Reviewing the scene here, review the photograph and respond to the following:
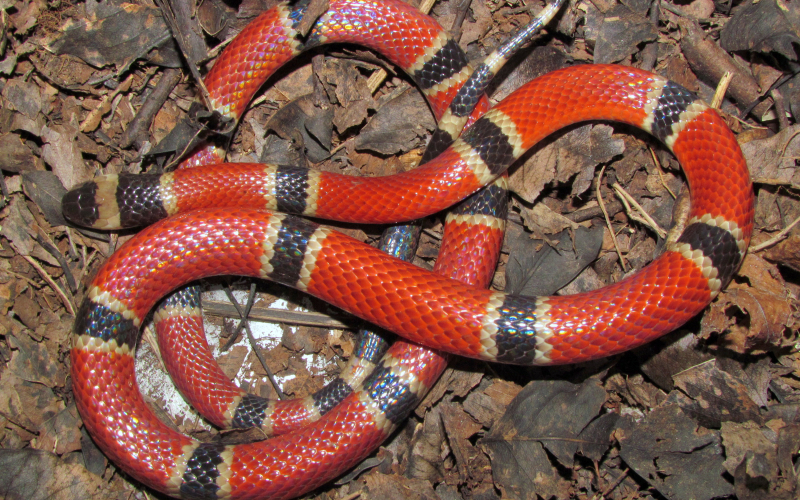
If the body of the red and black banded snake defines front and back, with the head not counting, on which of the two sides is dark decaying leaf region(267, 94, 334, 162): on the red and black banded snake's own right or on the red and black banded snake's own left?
on the red and black banded snake's own right

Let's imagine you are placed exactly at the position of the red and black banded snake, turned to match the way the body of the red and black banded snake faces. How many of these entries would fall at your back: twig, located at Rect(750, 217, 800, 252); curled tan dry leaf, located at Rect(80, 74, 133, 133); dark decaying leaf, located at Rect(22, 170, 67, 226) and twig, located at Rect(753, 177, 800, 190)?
2

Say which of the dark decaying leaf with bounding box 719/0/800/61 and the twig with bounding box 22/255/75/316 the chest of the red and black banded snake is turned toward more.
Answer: the twig

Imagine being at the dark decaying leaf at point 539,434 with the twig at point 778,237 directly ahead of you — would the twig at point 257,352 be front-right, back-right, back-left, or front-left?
back-left

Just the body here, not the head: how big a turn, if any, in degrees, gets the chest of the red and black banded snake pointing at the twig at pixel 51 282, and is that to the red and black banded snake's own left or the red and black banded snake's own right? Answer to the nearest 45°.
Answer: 0° — it already faces it

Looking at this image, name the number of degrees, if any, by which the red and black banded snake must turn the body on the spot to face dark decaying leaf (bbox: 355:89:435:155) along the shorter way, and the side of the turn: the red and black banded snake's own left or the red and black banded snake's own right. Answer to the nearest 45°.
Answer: approximately 90° to the red and black banded snake's own right
